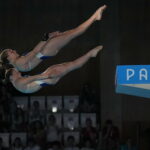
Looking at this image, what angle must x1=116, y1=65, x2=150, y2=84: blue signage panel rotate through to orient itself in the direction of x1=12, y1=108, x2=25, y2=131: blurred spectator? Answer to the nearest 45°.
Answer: approximately 135° to its right

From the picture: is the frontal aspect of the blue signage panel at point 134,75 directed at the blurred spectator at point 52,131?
no

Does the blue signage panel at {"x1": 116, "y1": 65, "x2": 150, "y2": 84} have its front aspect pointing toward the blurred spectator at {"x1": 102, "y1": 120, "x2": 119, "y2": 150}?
no

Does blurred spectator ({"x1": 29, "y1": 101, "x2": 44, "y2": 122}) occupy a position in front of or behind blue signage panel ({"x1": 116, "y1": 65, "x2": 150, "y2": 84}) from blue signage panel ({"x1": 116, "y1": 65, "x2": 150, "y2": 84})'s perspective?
behind

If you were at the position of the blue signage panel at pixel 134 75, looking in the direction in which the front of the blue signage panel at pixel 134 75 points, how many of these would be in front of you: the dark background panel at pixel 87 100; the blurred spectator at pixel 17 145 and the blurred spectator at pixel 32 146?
0

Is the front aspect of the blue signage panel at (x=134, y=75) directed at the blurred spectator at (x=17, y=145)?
no

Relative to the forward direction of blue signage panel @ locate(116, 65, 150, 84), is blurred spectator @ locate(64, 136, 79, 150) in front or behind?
behind

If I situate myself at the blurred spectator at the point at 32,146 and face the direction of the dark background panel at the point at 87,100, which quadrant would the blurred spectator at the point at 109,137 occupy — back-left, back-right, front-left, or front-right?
front-right

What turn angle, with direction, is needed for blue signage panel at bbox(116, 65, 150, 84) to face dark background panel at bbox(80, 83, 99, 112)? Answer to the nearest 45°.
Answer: approximately 180°

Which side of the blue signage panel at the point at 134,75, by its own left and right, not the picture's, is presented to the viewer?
front

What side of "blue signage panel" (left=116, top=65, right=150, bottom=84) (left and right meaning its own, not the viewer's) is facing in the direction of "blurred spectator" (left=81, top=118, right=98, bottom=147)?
back
